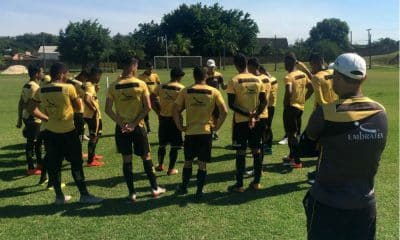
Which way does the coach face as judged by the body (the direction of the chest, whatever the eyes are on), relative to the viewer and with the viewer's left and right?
facing away from the viewer and to the left of the viewer
